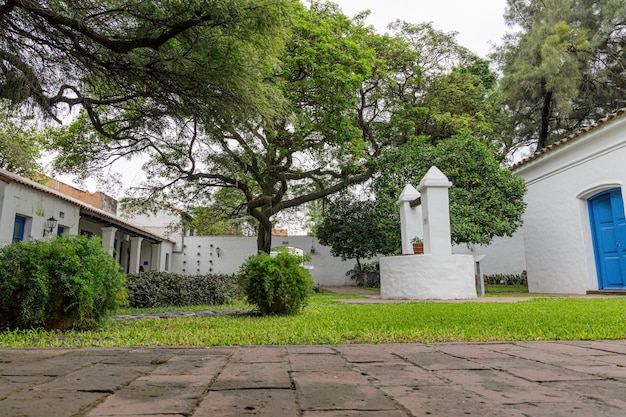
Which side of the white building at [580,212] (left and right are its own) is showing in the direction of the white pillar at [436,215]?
front

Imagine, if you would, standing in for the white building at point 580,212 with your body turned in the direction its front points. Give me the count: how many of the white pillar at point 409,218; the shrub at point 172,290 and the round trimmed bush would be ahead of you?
3

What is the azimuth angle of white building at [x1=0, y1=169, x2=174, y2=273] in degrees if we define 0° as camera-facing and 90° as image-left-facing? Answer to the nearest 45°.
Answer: approximately 315°

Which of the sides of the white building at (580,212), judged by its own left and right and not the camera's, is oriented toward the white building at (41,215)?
front

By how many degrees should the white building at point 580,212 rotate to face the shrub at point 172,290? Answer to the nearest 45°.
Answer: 0° — it already faces it

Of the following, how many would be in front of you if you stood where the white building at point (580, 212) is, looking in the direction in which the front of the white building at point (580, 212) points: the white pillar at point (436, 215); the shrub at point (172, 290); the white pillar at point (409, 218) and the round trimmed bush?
4

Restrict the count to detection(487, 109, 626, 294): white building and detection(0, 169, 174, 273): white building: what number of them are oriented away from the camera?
0

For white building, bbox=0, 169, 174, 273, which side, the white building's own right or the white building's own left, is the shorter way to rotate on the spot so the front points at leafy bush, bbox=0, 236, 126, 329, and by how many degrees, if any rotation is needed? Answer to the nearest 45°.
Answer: approximately 45° to the white building's own right

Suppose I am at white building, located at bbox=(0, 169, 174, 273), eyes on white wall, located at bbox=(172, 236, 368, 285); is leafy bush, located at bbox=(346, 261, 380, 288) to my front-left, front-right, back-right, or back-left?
front-right

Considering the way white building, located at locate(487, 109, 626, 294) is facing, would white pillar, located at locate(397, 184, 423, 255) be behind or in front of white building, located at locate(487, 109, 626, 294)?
in front

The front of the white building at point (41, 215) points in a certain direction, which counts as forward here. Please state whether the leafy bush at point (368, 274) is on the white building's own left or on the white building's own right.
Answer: on the white building's own left

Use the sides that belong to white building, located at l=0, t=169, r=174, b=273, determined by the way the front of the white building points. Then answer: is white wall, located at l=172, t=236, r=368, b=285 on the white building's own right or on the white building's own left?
on the white building's own left

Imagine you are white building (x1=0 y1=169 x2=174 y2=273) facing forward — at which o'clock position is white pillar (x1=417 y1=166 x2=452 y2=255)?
The white pillar is roughly at 12 o'clock from the white building.

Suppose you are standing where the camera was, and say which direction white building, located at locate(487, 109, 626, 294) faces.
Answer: facing the viewer and to the left of the viewer

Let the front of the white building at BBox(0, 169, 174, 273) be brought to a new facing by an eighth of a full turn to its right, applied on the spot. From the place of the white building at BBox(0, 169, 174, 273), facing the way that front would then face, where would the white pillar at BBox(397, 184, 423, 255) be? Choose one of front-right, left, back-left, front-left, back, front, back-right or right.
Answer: front-left

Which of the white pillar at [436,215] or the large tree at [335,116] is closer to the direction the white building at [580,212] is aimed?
the white pillar

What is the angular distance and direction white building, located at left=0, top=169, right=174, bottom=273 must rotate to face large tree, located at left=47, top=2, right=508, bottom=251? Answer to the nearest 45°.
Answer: approximately 45° to its left
